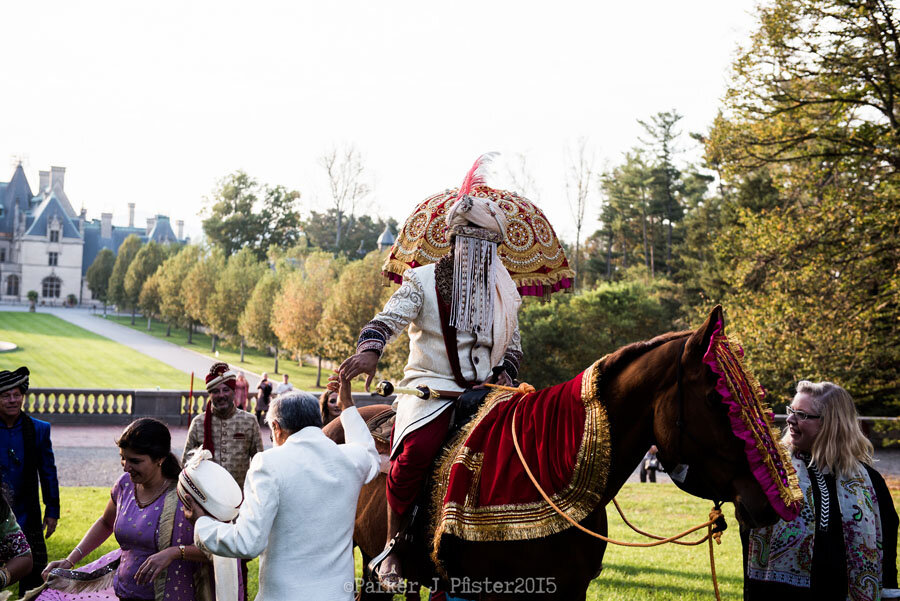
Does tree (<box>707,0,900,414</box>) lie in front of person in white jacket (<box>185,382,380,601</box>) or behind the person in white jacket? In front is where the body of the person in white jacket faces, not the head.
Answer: in front

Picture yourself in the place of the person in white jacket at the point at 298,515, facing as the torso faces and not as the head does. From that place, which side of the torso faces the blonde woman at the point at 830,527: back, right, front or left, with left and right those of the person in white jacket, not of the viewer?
right

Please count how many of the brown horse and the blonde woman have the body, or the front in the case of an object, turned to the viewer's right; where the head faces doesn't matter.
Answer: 1

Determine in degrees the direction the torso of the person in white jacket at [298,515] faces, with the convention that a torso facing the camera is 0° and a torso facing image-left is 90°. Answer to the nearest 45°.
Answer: approximately 180°

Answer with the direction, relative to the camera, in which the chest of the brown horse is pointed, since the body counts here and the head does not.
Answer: to the viewer's right

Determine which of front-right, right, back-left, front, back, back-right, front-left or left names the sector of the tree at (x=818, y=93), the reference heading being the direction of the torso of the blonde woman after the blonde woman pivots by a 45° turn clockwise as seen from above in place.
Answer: right

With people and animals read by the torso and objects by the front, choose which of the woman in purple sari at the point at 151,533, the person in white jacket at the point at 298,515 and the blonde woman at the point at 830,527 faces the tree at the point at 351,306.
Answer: the person in white jacket

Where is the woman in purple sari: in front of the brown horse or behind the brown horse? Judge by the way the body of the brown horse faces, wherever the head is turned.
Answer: behind
